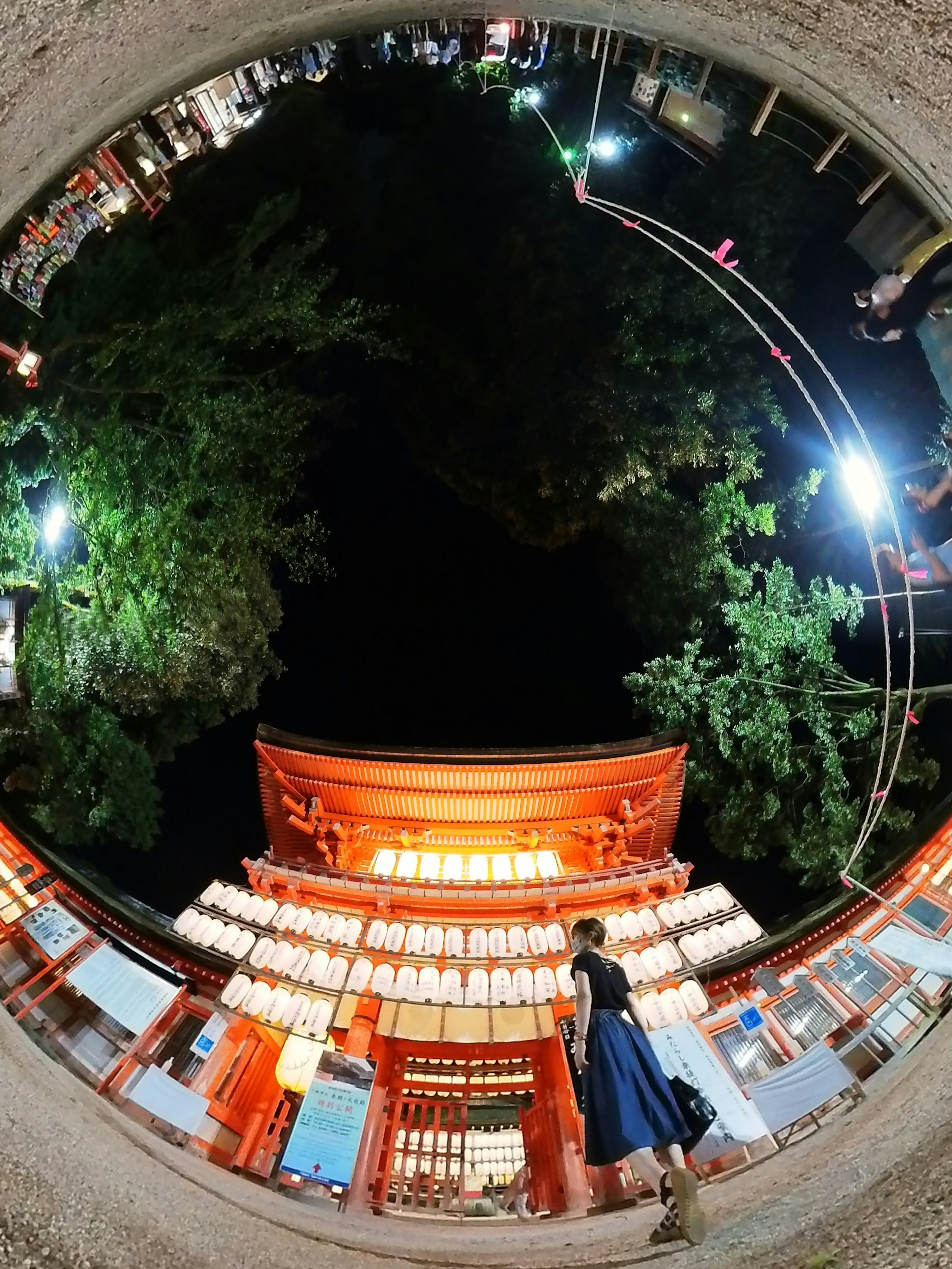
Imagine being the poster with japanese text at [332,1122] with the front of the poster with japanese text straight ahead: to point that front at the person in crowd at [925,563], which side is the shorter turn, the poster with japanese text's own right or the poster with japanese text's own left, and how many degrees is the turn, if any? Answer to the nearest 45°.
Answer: approximately 90° to the poster with japanese text's own left

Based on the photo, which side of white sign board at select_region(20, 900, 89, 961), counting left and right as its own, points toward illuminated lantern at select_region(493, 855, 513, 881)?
left

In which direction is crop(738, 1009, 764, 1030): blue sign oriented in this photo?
toward the camera

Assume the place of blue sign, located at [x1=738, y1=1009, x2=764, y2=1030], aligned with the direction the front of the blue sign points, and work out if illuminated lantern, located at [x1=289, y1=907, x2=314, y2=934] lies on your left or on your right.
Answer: on your right

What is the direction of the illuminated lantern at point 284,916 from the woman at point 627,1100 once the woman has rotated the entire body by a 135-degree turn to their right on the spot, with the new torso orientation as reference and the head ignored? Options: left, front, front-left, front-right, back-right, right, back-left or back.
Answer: back-left

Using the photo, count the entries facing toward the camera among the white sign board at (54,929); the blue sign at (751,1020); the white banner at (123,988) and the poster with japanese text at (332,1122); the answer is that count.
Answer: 4

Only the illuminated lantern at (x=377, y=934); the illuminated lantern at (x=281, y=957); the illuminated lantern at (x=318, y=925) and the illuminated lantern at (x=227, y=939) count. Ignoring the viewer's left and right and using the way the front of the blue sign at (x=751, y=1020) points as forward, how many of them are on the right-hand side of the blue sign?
4

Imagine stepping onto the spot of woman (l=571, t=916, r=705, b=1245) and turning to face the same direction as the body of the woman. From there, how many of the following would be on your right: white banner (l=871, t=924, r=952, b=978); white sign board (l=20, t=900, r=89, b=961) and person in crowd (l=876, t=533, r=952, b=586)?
2

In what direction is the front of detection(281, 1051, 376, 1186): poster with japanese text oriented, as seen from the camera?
facing the viewer

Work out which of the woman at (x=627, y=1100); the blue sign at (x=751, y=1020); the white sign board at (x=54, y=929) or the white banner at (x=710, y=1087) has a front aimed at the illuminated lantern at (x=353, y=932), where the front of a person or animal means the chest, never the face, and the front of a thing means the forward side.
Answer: the woman

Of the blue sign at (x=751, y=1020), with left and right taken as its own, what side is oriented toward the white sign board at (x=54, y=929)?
right

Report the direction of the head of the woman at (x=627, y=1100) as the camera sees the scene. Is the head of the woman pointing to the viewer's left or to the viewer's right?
to the viewer's left

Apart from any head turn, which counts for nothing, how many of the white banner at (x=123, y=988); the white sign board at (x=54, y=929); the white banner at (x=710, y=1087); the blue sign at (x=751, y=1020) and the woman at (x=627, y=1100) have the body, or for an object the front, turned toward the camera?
4
